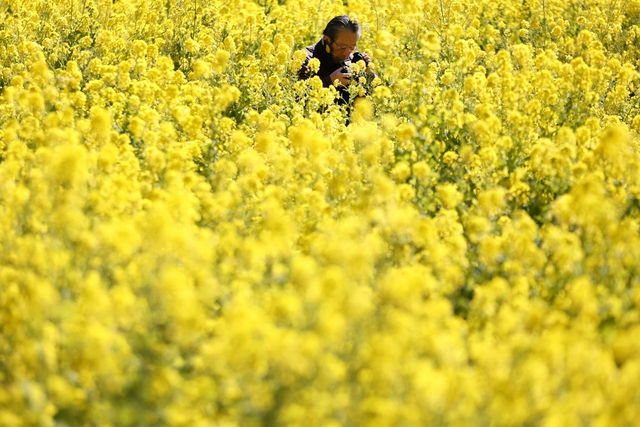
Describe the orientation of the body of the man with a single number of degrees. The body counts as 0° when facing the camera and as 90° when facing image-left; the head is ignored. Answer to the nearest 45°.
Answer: approximately 315°
